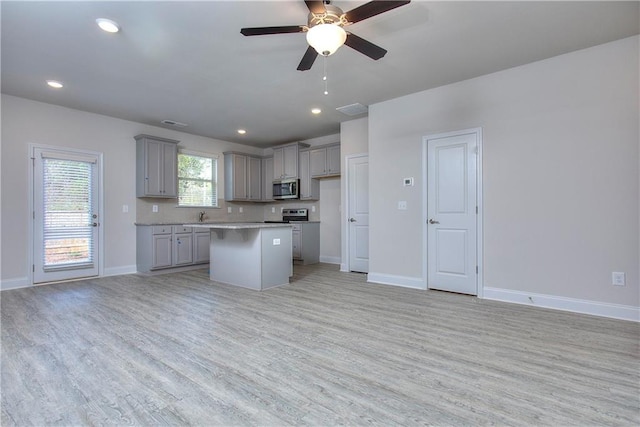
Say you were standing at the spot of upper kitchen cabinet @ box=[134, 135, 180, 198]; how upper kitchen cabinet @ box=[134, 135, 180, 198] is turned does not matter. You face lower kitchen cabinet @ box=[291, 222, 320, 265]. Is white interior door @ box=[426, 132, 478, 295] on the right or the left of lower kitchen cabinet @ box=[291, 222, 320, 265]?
right

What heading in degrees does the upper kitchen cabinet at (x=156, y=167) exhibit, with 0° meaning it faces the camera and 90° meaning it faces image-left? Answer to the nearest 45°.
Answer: approximately 315°

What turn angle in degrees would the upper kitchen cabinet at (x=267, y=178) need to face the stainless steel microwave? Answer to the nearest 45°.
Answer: approximately 90° to its left

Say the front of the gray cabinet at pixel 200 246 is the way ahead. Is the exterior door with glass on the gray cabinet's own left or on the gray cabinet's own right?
on the gray cabinet's own right

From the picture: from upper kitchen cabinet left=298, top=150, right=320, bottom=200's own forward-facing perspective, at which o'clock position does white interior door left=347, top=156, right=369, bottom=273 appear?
The white interior door is roughly at 9 o'clock from the upper kitchen cabinet.

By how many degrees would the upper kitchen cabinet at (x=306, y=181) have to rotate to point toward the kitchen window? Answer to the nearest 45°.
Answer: approximately 45° to its right

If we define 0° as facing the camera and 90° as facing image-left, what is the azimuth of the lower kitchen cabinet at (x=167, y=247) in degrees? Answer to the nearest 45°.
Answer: approximately 315°
